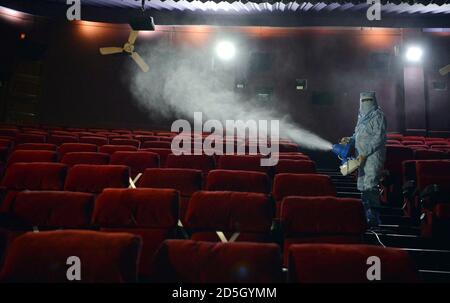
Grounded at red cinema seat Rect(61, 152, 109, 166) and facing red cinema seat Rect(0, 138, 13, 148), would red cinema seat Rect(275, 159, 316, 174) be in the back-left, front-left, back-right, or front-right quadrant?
back-right

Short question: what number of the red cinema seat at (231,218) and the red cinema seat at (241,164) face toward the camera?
2

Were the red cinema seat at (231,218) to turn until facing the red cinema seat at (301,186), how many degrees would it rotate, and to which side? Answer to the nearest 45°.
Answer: approximately 135° to its left

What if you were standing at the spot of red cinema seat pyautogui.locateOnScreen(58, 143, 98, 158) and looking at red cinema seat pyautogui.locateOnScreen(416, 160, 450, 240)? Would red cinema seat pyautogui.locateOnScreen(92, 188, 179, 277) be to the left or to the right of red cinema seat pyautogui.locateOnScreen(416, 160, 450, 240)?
right
